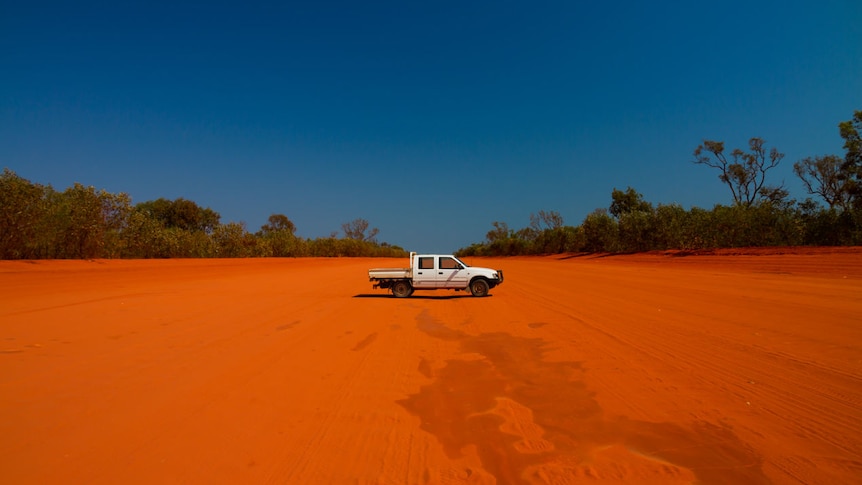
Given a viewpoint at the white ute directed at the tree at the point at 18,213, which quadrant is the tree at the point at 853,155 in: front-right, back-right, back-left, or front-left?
back-right

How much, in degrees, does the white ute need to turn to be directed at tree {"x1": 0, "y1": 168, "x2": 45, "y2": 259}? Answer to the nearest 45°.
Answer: approximately 180°

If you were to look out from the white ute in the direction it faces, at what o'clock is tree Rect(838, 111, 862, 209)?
The tree is roughly at 11 o'clock from the white ute.

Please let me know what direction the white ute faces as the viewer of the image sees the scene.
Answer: facing to the right of the viewer
